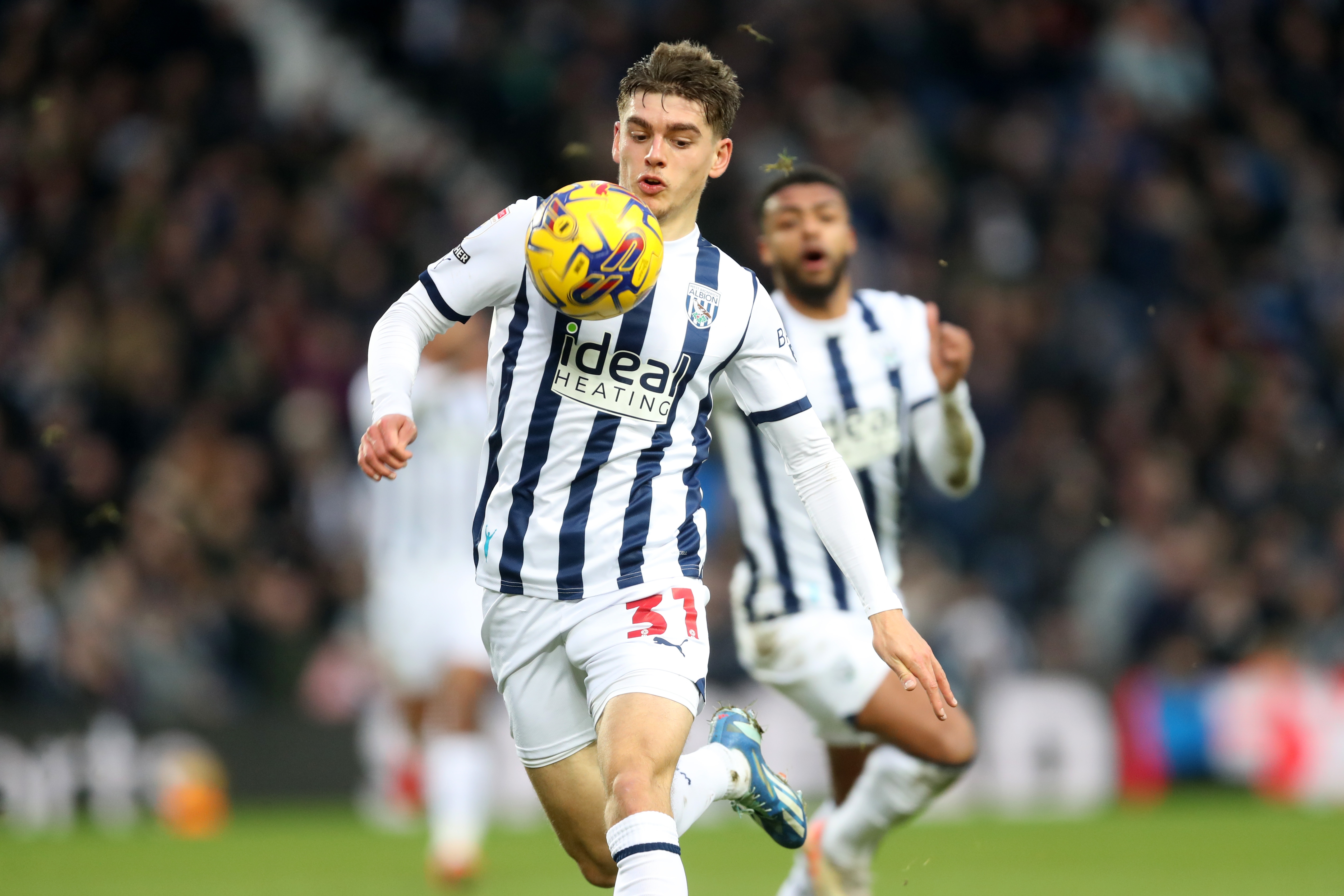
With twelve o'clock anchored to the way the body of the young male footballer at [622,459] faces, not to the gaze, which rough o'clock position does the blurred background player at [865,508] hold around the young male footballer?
The blurred background player is roughly at 7 o'clock from the young male footballer.

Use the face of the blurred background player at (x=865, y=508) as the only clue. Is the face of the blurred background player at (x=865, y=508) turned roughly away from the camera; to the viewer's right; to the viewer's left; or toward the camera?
toward the camera

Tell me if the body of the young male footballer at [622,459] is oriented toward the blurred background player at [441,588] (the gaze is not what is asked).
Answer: no

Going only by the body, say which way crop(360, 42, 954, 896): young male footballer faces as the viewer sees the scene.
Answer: toward the camera

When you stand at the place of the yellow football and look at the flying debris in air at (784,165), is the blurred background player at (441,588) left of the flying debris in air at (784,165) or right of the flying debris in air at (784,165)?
left
